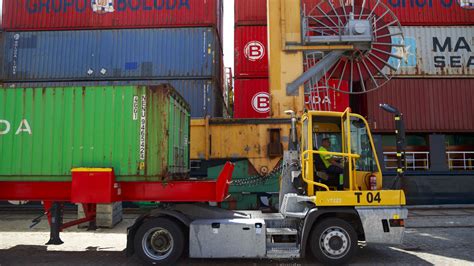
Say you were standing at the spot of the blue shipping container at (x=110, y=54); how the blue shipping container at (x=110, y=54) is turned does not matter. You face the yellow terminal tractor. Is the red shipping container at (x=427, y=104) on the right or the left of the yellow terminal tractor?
left

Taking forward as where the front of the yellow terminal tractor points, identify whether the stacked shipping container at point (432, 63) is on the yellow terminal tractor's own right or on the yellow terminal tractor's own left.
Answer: on the yellow terminal tractor's own left

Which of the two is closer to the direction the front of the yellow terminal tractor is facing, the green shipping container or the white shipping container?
the white shipping container

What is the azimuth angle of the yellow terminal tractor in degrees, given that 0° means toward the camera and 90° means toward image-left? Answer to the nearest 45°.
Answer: approximately 270°

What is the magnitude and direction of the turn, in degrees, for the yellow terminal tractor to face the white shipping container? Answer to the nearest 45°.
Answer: approximately 45° to its left

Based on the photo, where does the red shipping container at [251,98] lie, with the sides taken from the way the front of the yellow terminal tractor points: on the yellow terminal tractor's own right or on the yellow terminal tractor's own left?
on the yellow terminal tractor's own left

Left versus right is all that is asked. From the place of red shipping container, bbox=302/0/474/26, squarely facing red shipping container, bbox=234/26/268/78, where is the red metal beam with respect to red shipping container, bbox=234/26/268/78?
left

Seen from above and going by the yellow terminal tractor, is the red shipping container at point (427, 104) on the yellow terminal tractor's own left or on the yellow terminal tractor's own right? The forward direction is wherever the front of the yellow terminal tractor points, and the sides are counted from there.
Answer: on the yellow terminal tractor's own left

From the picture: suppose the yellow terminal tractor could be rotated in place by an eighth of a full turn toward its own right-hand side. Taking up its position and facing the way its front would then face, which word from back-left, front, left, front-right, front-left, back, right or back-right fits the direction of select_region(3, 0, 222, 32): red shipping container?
back

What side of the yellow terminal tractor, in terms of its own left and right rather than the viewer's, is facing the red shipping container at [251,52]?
left

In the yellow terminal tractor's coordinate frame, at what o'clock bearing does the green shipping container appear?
The green shipping container is roughly at 6 o'clock from the yellow terminal tractor.
